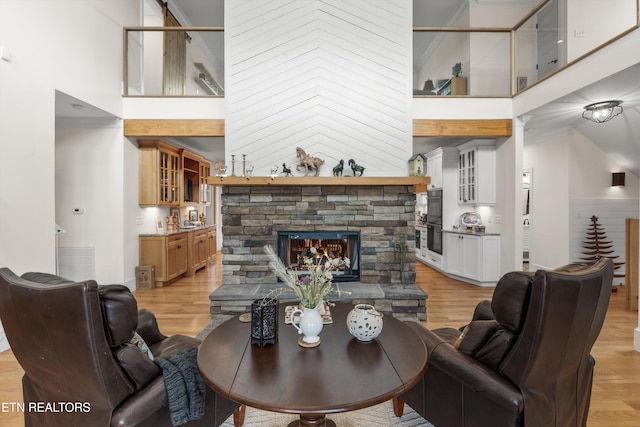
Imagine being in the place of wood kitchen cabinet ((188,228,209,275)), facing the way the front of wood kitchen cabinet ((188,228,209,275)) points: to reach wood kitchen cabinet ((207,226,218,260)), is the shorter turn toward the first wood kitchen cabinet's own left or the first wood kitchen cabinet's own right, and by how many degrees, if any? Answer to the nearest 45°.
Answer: approximately 135° to the first wood kitchen cabinet's own left

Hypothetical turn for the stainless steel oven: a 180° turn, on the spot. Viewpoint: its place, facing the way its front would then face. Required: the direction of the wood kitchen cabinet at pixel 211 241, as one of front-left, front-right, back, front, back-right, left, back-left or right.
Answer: back-left

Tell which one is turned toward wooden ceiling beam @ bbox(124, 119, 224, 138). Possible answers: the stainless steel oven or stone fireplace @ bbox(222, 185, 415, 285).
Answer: the stainless steel oven

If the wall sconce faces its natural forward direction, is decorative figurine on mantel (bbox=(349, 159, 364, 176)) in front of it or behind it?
in front

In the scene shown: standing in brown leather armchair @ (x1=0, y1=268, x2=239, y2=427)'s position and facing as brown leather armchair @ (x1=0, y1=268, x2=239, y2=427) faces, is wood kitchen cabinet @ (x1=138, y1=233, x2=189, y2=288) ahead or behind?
ahead

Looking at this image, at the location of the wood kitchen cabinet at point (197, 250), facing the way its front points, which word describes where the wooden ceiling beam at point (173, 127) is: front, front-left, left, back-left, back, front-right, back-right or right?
front-right

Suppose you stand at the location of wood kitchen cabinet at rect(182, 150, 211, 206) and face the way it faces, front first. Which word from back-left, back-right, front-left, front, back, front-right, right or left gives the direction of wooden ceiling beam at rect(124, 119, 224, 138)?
front-right

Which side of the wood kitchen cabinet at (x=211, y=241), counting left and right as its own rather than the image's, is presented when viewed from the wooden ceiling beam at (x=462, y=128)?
front

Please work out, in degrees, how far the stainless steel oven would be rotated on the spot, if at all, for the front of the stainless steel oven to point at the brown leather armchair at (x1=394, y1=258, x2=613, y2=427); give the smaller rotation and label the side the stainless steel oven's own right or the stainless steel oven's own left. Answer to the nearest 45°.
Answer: approximately 45° to the stainless steel oven's own left

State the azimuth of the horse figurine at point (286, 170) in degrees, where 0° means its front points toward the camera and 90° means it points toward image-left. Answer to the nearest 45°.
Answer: approximately 90°

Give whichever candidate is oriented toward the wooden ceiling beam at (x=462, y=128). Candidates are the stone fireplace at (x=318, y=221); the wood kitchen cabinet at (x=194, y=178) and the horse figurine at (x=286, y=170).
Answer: the wood kitchen cabinet
